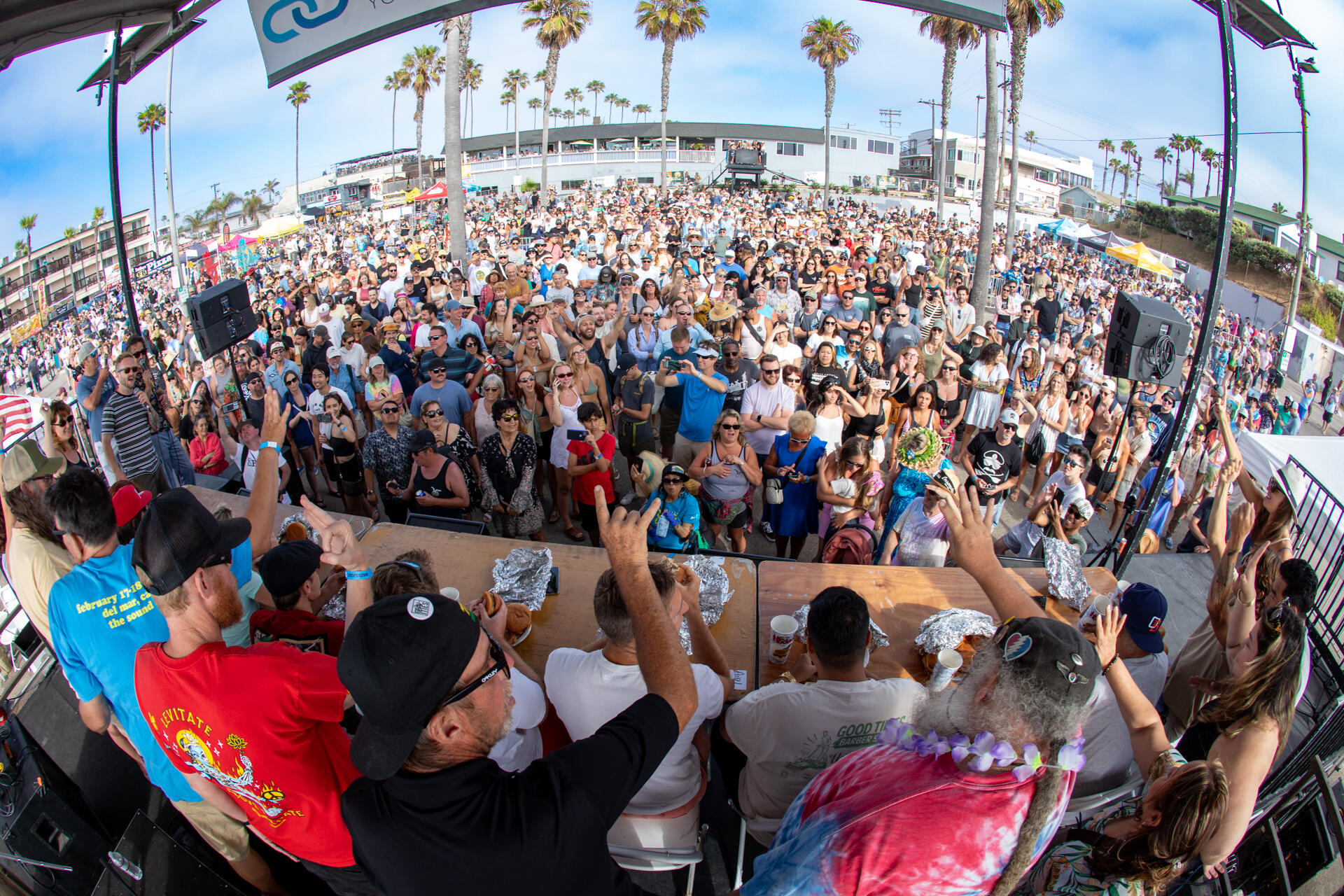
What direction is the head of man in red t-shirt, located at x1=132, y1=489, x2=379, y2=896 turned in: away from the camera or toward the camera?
away from the camera

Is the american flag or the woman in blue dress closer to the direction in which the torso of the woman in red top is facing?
the woman in blue dress

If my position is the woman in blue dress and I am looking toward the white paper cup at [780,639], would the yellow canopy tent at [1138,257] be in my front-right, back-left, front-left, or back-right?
back-left

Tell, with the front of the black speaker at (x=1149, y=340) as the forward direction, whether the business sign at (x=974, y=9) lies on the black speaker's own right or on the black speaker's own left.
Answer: on the black speaker's own left

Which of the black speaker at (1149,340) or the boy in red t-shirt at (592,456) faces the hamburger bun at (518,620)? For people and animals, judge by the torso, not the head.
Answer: the boy in red t-shirt

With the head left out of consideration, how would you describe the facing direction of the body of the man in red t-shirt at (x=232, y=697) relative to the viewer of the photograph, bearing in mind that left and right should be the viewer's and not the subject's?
facing away from the viewer and to the right of the viewer
